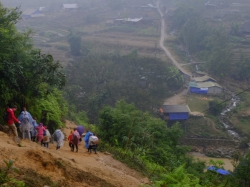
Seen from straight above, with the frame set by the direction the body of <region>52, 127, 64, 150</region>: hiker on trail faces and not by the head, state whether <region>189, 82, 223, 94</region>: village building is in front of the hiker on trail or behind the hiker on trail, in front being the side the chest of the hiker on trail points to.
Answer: in front

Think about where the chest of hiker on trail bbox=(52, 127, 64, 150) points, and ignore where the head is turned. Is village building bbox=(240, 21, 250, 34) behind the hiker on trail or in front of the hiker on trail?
in front

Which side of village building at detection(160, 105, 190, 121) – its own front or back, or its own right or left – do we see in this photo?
front

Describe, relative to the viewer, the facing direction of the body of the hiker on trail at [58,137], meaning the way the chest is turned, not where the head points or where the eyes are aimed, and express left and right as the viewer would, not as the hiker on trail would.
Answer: facing away from the viewer and to the right of the viewer

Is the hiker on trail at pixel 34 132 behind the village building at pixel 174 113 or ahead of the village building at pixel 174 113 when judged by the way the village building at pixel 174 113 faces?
ahead

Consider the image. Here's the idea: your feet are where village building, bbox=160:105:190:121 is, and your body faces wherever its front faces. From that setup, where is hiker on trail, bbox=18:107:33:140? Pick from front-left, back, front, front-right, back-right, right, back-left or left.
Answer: front

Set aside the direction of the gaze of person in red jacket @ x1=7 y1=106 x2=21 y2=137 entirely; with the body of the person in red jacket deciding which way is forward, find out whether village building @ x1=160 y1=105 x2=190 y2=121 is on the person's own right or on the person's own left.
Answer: on the person's own left

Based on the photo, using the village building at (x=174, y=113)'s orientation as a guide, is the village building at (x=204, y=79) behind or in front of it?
behind

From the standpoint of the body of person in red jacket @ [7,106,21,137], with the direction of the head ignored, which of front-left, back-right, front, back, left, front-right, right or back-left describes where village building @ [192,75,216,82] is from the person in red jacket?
front-left
